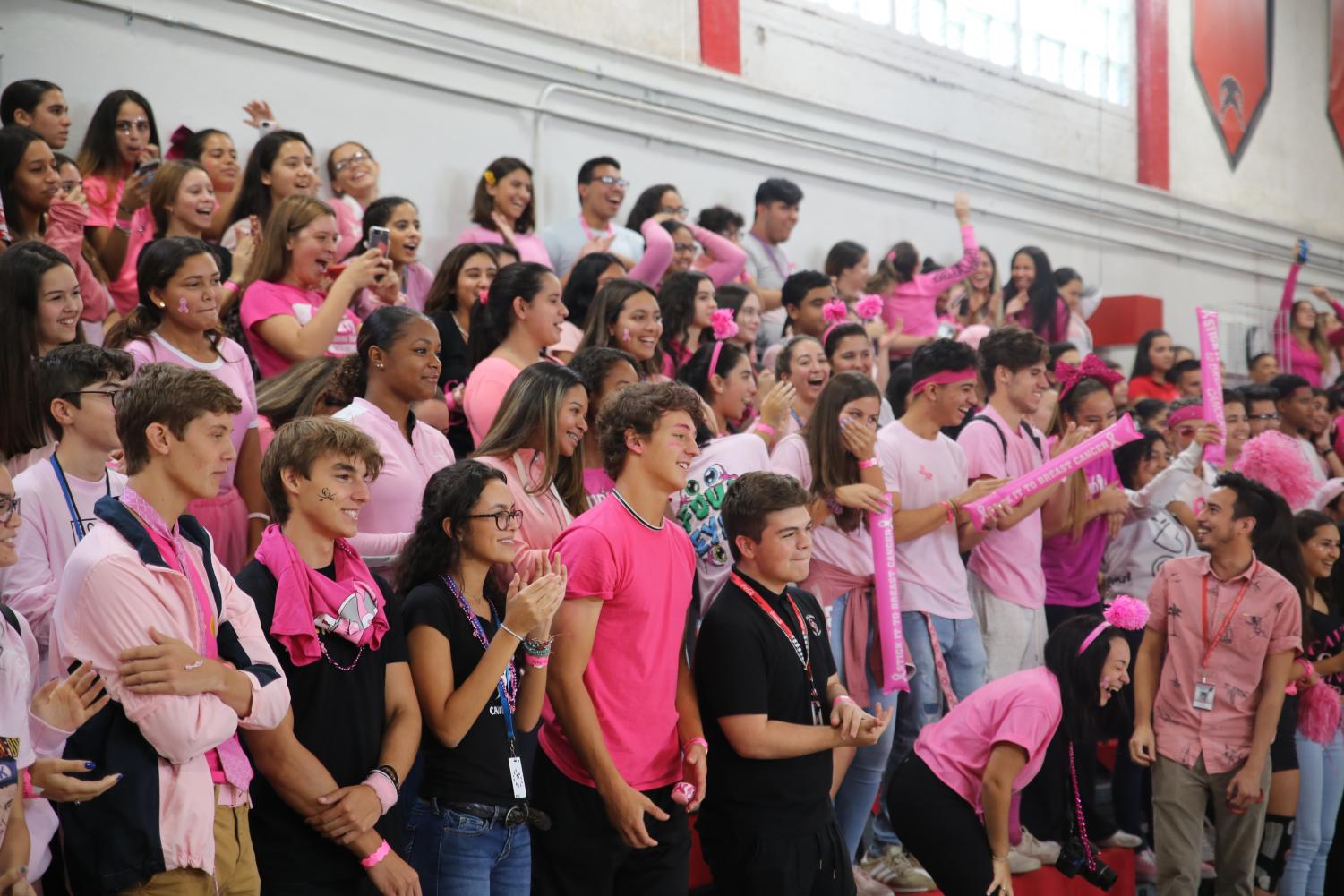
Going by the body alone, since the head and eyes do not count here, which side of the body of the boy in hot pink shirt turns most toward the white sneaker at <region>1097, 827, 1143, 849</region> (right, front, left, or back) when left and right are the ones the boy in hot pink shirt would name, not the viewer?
left

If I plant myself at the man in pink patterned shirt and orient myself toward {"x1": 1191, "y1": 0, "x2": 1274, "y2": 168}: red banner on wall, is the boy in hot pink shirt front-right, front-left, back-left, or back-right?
back-left

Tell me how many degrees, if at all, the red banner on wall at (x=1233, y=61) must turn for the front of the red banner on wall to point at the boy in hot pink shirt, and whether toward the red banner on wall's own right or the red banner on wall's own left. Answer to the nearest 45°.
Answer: approximately 45° to the red banner on wall's own right

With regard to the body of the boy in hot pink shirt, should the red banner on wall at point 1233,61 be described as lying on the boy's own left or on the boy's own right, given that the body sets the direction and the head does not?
on the boy's own left

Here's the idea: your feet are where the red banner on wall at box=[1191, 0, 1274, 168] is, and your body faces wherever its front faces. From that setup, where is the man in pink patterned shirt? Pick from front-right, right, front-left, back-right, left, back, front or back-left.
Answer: front-right

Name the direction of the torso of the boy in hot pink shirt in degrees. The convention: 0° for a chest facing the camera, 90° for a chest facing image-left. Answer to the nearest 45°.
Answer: approximately 315°

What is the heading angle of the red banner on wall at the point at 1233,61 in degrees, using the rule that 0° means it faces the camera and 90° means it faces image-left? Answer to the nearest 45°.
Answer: approximately 315°

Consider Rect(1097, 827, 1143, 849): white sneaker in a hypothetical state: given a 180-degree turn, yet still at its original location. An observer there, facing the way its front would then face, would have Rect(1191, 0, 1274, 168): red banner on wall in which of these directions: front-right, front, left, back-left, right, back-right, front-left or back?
right

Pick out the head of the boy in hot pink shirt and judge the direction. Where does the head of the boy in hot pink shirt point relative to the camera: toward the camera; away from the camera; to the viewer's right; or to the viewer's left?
to the viewer's right
